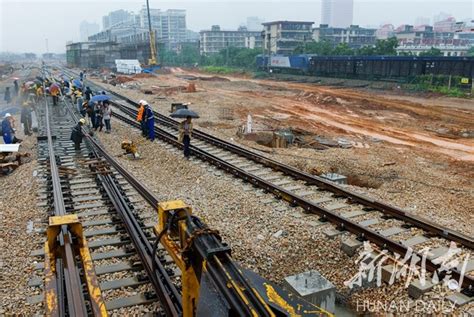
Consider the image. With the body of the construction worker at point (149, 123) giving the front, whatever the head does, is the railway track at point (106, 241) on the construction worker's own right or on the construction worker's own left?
on the construction worker's own left

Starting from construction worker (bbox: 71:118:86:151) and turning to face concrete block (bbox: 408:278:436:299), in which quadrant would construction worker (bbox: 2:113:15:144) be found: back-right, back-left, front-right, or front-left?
back-right

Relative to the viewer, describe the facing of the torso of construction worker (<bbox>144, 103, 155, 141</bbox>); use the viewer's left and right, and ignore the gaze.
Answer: facing to the left of the viewer

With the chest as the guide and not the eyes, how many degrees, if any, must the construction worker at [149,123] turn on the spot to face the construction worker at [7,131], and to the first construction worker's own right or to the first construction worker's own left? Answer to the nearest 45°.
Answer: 0° — they already face them

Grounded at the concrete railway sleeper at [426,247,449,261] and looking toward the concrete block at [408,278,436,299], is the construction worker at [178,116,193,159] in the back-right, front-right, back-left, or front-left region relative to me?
back-right

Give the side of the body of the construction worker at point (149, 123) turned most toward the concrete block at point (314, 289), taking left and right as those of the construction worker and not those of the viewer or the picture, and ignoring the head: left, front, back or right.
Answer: left

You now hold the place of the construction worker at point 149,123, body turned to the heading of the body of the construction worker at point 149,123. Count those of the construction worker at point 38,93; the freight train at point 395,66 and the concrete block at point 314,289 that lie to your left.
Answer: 1

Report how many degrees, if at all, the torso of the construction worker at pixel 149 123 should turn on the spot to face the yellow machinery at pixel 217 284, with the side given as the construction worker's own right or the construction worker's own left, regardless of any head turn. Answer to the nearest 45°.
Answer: approximately 90° to the construction worker's own left

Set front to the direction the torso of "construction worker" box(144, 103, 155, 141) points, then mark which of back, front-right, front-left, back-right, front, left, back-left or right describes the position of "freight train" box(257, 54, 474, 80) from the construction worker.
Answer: back-right
